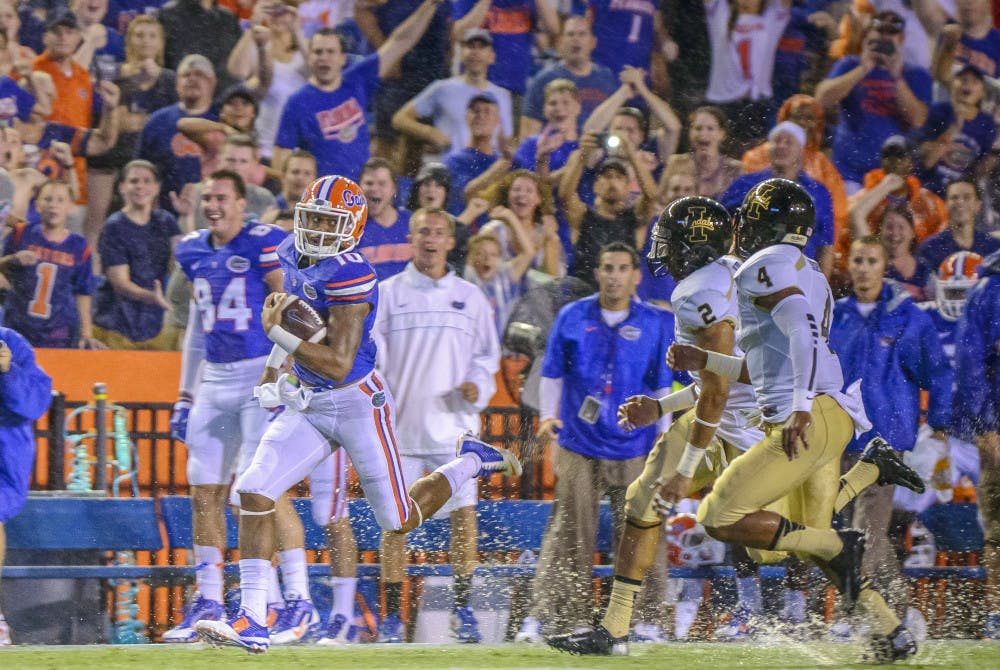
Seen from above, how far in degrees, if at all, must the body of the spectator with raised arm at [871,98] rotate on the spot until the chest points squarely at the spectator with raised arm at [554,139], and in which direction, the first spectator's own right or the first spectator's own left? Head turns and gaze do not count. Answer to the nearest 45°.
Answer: approximately 45° to the first spectator's own right

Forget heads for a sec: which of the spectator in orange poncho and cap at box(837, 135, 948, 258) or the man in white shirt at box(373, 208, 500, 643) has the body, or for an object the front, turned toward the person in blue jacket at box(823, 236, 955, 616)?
the spectator in orange poncho and cap

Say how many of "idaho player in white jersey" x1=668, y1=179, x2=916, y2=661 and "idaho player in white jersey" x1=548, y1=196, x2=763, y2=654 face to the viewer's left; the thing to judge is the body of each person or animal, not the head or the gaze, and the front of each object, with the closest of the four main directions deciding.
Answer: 2

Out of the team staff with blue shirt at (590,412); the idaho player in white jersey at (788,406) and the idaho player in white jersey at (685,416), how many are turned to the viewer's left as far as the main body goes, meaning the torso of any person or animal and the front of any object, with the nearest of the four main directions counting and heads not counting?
2

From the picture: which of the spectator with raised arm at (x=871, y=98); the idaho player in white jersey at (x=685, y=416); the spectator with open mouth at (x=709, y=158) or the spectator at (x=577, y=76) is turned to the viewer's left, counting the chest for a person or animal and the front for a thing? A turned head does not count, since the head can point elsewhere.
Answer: the idaho player in white jersey

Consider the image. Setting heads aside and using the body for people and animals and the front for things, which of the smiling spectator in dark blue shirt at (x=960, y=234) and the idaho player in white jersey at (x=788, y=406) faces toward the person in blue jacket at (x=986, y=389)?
the smiling spectator in dark blue shirt

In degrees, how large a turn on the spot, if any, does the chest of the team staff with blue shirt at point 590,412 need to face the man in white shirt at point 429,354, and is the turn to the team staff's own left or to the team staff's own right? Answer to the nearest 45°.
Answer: approximately 90° to the team staff's own right

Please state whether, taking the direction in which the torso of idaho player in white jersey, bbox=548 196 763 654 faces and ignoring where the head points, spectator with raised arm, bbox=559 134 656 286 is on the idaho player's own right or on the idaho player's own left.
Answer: on the idaho player's own right
